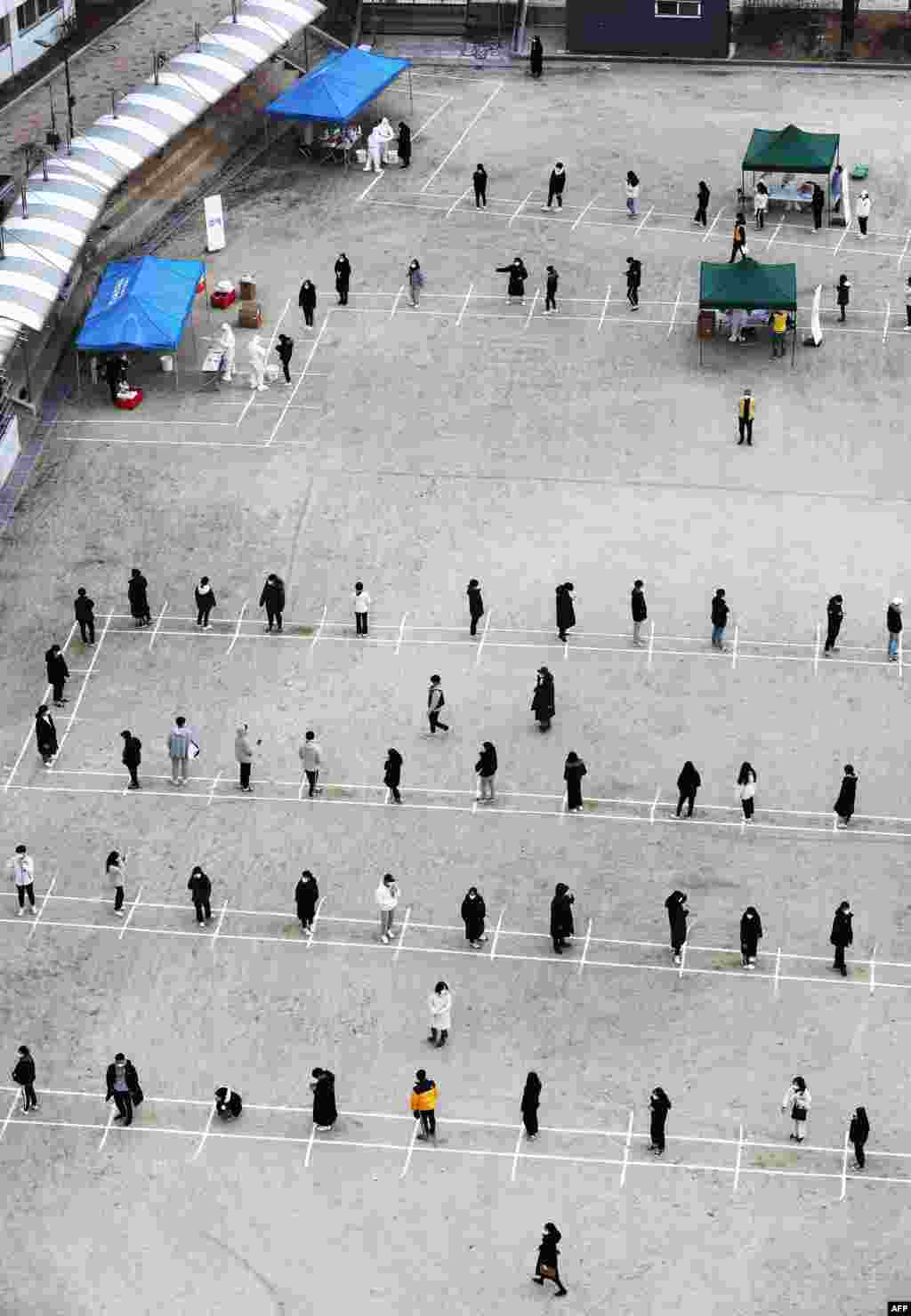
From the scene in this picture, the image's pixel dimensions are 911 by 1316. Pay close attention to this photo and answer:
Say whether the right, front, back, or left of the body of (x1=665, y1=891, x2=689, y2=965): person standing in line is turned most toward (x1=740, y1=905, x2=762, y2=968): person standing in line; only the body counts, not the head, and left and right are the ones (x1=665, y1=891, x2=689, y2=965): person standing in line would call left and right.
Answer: front

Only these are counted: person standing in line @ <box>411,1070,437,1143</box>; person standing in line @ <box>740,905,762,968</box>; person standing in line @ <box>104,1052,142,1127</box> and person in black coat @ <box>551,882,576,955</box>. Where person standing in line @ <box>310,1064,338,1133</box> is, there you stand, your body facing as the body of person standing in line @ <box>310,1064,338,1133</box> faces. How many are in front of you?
1

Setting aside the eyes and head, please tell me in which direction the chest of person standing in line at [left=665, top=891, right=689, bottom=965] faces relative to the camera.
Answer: to the viewer's right

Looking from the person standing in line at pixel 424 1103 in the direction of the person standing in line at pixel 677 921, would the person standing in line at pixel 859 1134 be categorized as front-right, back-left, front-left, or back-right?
front-right

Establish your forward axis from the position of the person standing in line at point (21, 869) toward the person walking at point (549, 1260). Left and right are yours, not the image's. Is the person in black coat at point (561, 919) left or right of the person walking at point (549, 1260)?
left

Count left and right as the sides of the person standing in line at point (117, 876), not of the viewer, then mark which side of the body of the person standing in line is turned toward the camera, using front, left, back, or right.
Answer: right

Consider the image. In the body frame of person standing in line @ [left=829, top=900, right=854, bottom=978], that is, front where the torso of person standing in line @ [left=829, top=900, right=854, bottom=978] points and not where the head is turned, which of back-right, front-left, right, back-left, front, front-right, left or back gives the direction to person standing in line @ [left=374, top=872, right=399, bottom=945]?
back-right

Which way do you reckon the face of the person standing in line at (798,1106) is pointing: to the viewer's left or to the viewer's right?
to the viewer's left

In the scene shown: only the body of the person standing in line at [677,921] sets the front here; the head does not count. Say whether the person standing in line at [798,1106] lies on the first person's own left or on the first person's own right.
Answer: on the first person's own right

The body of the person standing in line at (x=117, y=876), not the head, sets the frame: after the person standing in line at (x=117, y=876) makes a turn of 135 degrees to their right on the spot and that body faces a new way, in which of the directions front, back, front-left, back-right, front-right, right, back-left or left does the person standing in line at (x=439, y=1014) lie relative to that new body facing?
left

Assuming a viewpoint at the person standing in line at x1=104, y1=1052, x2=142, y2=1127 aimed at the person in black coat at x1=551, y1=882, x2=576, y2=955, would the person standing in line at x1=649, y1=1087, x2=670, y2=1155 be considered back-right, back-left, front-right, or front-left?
front-right

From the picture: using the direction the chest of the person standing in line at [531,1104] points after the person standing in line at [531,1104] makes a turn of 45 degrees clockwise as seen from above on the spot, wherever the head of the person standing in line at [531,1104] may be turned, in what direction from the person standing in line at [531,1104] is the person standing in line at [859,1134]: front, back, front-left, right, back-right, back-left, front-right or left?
front-right
